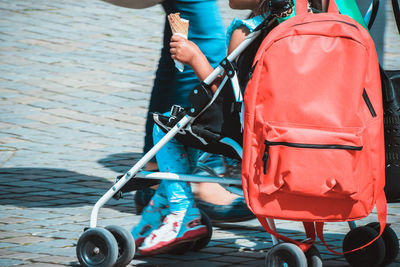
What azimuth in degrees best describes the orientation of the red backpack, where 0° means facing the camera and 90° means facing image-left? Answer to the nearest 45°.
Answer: approximately 0°
